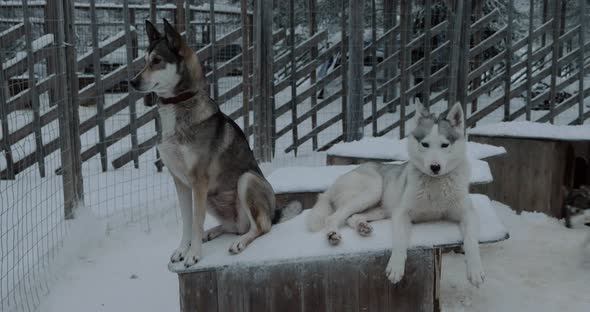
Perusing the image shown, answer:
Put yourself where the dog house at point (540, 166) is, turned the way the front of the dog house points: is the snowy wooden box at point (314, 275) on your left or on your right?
on your right

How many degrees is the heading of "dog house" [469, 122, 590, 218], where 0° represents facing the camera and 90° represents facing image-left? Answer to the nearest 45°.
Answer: approximately 315°
